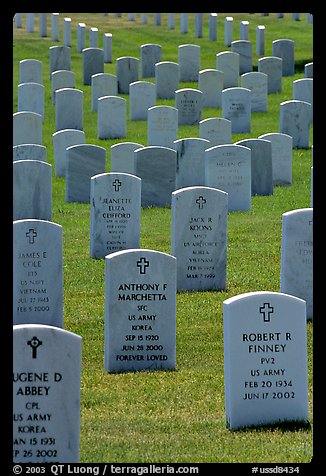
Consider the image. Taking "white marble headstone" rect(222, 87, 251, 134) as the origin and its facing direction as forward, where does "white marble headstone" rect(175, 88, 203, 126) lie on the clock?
"white marble headstone" rect(175, 88, 203, 126) is roughly at 4 o'clock from "white marble headstone" rect(222, 87, 251, 134).

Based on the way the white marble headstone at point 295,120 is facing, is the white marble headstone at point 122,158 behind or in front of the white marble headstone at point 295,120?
in front

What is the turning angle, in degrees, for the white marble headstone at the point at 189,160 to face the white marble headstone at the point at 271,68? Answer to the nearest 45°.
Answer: approximately 180°

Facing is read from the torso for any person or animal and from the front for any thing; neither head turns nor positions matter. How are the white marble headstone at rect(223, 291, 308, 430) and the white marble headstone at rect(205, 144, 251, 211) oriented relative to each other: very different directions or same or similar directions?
same or similar directions

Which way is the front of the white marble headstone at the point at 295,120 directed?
toward the camera

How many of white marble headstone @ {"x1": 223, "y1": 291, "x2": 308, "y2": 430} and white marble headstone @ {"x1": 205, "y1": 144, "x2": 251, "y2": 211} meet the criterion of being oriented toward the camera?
2

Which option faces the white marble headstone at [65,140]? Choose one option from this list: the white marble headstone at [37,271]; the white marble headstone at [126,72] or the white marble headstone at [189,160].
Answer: the white marble headstone at [126,72]

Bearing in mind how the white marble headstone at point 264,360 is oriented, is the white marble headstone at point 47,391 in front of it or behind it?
in front

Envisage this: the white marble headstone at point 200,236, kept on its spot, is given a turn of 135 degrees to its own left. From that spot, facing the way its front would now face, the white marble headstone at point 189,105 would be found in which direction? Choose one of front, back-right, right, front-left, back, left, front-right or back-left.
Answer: front-left

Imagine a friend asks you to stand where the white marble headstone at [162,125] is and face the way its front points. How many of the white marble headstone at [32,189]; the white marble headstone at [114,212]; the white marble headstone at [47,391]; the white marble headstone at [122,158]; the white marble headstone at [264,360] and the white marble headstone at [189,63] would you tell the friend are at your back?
1

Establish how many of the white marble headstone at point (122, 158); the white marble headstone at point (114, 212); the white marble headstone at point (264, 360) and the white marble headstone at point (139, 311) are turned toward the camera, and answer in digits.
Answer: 4

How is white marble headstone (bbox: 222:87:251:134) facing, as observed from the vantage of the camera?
facing the viewer

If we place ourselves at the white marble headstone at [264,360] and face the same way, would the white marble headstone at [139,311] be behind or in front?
behind

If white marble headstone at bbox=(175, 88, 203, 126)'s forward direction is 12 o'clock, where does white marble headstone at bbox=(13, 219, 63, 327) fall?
white marble headstone at bbox=(13, 219, 63, 327) is roughly at 12 o'clock from white marble headstone at bbox=(175, 88, 203, 126).

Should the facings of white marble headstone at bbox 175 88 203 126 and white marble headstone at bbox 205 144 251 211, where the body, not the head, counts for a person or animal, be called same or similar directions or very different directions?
same or similar directions

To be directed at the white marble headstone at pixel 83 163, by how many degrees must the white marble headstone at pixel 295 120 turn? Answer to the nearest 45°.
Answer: approximately 45° to its right

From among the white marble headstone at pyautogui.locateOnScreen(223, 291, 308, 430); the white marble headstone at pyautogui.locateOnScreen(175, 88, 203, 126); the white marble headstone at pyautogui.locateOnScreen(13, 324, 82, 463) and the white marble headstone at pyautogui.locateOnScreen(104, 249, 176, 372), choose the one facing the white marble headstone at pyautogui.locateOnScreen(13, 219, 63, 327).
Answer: the white marble headstone at pyautogui.locateOnScreen(175, 88, 203, 126)

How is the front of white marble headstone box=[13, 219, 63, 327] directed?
toward the camera

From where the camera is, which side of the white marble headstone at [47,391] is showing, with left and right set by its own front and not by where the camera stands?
front

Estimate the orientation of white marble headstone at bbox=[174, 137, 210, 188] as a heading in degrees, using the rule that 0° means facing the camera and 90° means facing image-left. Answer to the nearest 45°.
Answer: approximately 0°
